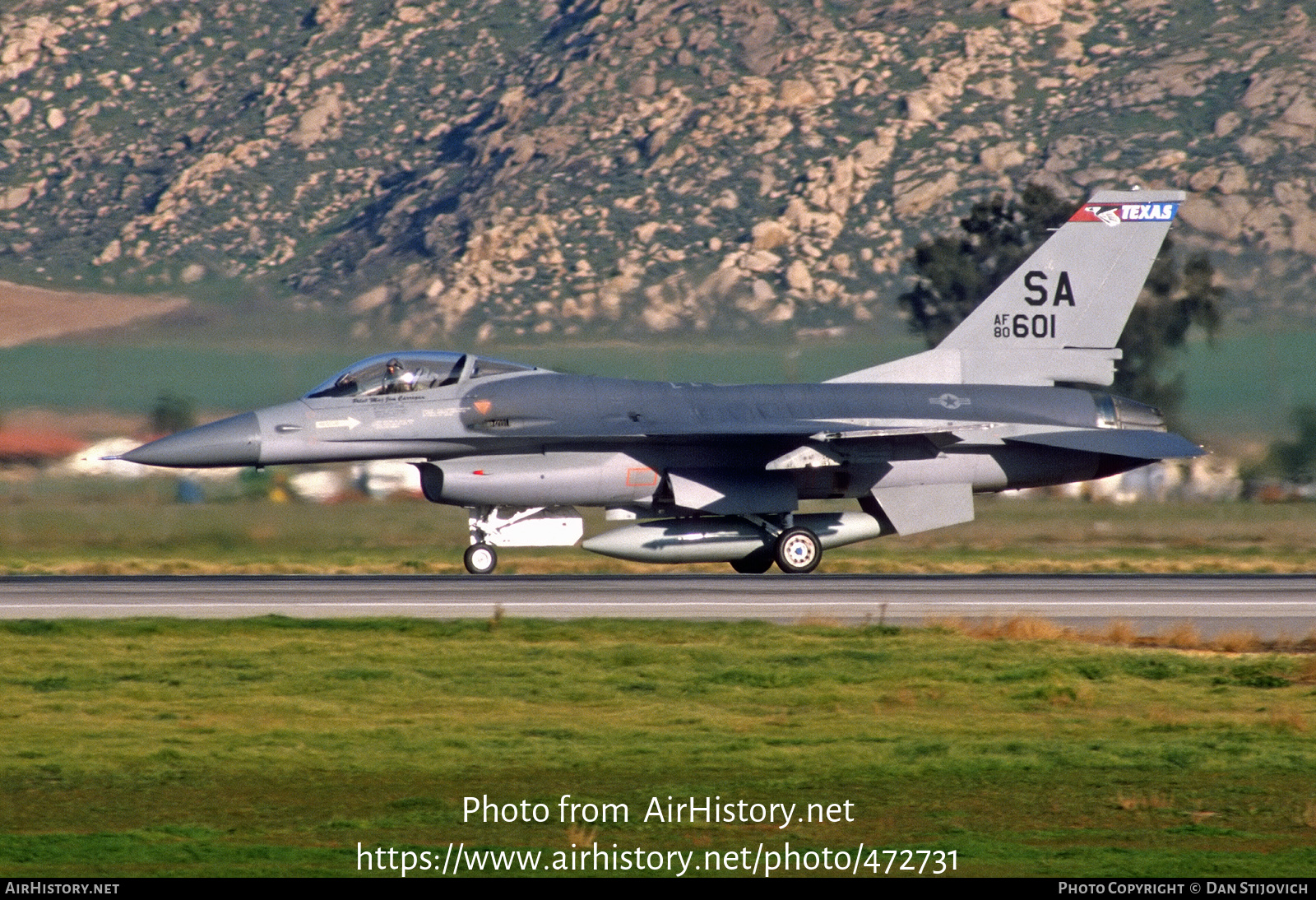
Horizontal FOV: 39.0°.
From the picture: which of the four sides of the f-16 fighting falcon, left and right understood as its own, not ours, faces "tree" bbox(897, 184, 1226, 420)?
right

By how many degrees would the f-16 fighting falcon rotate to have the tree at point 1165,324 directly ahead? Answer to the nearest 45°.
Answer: approximately 135° to its right

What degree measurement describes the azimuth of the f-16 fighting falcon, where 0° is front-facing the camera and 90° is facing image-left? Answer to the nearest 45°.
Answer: approximately 90°

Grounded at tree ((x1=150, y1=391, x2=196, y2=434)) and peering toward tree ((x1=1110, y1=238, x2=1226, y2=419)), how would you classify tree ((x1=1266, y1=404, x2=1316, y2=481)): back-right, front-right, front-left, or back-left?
front-right

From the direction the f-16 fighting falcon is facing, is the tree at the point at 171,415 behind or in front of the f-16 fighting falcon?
in front

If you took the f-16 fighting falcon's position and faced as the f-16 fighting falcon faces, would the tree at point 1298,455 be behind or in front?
behind

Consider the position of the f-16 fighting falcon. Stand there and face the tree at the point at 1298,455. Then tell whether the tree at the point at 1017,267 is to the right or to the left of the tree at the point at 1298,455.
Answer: left

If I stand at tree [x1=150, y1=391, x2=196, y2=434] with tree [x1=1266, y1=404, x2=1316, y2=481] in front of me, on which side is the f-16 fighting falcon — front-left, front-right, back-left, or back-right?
front-right
